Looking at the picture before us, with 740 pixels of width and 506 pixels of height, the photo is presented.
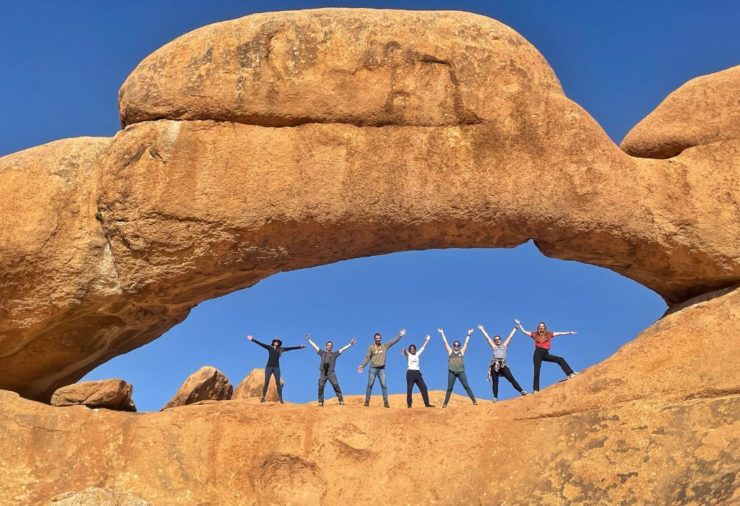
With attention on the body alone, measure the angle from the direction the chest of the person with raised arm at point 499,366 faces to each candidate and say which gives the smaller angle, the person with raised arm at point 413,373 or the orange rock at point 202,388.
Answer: the person with raised arm

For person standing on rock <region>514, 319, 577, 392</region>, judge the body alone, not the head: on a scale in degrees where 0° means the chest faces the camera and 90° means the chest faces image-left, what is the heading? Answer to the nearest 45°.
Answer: approximately 0°

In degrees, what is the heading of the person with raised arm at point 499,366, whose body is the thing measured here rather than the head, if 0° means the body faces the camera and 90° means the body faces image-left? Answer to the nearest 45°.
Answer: approximately 0°

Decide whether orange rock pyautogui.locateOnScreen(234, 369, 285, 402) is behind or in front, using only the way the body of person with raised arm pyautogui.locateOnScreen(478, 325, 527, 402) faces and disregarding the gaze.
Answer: behind

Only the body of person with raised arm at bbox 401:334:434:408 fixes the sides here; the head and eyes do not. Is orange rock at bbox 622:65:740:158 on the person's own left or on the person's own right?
on the person's own left
